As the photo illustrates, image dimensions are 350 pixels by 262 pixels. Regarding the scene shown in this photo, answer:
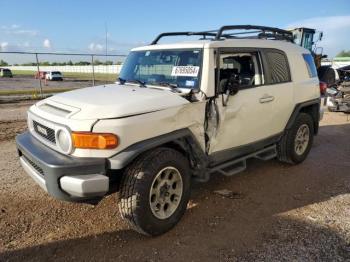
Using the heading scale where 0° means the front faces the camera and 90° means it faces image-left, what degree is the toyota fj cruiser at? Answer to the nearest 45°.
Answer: approximately 45°

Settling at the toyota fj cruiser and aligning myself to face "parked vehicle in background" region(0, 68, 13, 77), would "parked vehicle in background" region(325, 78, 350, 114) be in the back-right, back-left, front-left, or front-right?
front-right

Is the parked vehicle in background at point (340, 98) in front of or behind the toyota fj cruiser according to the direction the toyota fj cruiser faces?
behind

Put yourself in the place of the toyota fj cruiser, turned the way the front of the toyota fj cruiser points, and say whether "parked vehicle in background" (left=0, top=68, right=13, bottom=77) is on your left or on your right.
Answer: on your right
